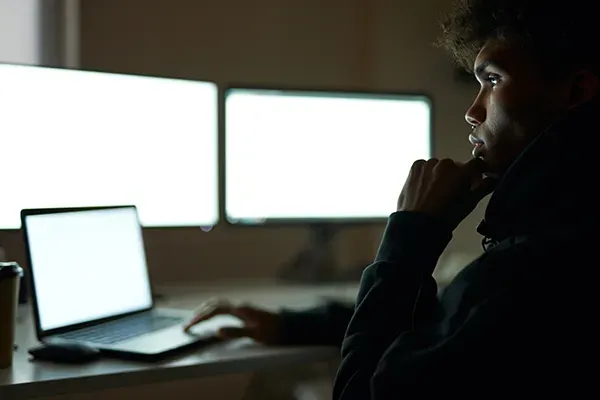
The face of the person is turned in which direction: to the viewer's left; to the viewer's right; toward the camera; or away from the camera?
to the viewer's left

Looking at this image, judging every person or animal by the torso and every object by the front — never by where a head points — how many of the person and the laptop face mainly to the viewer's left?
1

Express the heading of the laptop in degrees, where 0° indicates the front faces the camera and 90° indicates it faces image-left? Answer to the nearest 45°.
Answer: approximately 315°

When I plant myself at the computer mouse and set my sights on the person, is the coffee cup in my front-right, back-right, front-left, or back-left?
back-right

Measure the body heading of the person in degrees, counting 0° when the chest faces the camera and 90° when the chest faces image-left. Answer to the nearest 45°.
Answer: approximately 90°

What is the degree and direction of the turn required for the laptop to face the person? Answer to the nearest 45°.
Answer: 0° — it already faces them

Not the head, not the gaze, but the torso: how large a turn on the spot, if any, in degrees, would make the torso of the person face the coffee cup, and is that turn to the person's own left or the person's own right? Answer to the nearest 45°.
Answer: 0° — they already face it

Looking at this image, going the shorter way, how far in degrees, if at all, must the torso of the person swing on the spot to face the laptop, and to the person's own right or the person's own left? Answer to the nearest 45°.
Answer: approximately 45° to the person's own right

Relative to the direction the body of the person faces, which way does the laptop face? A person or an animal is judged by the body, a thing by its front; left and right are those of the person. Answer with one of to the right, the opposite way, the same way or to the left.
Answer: the opposite way

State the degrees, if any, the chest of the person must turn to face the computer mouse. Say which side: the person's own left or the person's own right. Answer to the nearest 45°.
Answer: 0° — they already face it
